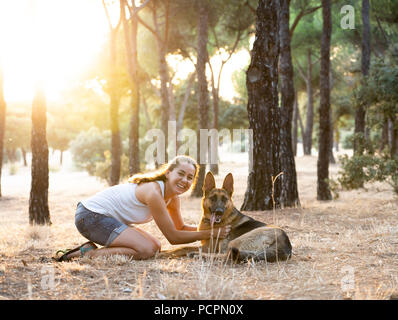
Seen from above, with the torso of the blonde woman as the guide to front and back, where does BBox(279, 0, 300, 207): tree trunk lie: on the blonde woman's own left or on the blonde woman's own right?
on the blonde woman's own left

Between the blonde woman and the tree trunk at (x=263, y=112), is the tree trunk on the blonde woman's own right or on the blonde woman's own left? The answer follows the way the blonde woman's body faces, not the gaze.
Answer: on the blonde woman's own left

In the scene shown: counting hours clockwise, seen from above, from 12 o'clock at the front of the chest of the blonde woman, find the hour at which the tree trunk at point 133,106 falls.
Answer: The tree trunk is roughly at 9 o'clock from the blonde woman.

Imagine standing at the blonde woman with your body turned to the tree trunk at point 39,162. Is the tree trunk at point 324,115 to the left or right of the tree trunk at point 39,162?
right

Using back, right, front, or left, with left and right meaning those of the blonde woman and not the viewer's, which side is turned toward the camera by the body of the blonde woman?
right

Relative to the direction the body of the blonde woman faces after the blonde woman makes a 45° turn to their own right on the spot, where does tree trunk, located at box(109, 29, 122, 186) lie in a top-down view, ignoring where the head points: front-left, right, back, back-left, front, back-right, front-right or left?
back-left

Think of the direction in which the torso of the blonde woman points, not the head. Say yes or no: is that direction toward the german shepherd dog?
yes

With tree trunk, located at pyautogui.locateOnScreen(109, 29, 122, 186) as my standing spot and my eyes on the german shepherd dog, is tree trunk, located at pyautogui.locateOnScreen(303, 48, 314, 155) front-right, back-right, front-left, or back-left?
back-left
